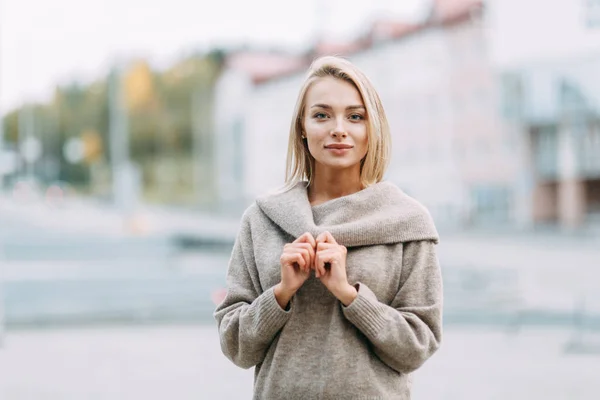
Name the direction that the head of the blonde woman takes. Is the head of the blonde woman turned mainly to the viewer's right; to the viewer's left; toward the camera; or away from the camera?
toward the camera

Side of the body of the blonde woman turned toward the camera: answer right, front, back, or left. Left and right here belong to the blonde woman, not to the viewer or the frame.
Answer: front

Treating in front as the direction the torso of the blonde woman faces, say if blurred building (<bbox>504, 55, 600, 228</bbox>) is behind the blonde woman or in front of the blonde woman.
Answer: behind

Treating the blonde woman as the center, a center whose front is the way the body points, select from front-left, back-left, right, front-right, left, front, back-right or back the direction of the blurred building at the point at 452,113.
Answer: back
